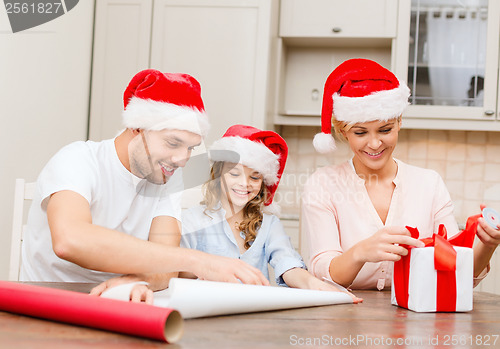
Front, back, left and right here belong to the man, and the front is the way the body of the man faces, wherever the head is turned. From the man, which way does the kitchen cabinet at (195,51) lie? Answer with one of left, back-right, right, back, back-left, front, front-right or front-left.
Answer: back-left

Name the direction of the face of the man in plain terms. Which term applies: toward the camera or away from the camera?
toward the camera

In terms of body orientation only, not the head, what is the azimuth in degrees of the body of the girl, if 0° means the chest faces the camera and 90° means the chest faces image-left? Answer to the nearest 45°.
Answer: approximately 0°

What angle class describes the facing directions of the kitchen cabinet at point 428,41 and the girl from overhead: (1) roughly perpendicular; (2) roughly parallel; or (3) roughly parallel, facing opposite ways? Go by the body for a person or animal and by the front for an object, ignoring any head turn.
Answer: roughly parallel

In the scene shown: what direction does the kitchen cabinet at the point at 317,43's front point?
toward the camera

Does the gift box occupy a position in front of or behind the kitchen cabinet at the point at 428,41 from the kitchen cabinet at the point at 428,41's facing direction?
in front

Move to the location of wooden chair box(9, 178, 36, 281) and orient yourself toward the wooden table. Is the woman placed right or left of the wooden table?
left

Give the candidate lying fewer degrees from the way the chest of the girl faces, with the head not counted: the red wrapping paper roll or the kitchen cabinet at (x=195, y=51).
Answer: the red wrapping paper roll

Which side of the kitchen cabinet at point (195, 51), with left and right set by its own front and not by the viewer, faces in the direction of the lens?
front

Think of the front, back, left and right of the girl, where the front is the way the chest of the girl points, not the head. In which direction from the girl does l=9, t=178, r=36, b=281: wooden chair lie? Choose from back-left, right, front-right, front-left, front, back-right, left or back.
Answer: right

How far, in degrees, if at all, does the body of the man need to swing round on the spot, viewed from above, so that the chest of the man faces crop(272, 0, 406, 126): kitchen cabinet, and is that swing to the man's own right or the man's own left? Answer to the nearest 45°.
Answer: approximately 90° to the man's own left

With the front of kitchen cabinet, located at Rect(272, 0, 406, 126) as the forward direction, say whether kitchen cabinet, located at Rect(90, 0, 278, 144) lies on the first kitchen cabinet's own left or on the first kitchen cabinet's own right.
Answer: on the first kitchen cabinet's own right

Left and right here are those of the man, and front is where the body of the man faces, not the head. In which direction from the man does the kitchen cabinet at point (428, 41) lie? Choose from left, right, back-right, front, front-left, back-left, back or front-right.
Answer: left

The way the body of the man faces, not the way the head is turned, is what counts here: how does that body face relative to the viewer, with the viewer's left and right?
facing the viewer and to the right of the viewer

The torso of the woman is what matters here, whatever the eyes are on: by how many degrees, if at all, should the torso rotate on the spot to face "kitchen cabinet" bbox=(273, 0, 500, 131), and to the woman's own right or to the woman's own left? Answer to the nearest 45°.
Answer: approximately 180°

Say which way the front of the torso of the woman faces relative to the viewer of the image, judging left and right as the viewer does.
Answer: facing the viewer
